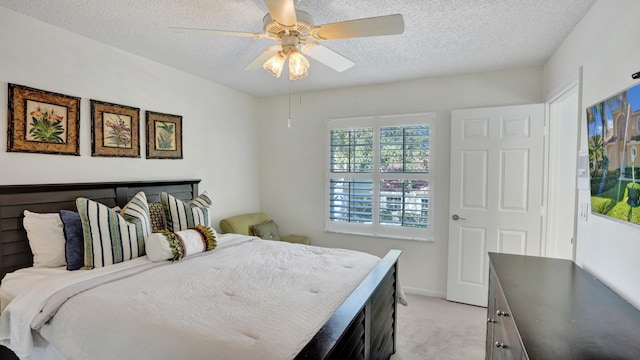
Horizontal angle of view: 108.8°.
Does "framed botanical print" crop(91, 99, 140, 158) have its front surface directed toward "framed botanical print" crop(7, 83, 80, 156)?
no

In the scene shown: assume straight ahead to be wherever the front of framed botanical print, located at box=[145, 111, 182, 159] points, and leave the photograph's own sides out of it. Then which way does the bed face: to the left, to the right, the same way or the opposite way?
the same way

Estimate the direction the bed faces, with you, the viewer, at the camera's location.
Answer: facing the viewer and to the right of the viewer

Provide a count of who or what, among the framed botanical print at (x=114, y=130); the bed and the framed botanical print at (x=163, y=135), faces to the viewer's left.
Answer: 0

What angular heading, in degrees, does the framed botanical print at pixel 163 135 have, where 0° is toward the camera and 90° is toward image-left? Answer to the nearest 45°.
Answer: approximately 315°

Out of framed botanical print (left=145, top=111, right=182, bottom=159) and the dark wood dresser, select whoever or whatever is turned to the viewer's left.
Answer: the dark wood dresser

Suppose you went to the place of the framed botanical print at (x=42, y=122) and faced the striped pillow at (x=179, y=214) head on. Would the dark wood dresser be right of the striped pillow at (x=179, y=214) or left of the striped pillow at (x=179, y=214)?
right

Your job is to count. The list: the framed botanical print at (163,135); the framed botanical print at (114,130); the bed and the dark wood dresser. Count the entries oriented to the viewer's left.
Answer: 1

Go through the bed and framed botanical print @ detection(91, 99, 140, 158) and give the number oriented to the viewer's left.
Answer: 0

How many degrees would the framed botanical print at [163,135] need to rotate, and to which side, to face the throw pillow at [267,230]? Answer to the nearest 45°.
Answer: approximately 45° to its left

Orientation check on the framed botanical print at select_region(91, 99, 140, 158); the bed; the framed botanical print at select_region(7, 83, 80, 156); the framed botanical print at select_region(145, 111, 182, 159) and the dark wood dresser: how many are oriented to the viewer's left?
1

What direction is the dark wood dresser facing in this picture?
to the viewer's left
